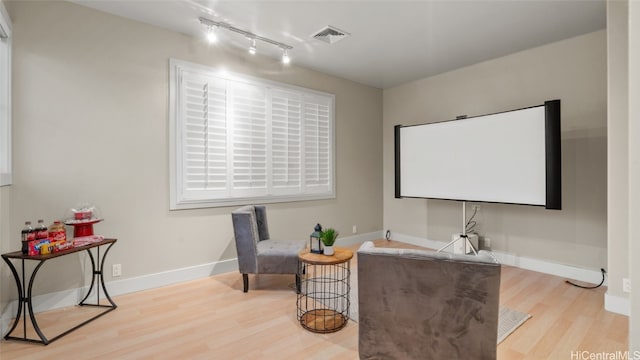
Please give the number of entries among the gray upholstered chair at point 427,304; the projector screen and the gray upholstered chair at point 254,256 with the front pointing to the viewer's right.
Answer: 1

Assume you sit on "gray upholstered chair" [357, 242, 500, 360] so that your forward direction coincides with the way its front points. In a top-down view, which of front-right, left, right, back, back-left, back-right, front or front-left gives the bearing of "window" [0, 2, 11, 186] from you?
left

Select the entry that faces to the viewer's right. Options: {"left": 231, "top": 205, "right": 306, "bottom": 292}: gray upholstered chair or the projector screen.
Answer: the gray upholstered chair

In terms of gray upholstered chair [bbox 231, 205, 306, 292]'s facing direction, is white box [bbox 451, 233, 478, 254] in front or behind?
in front

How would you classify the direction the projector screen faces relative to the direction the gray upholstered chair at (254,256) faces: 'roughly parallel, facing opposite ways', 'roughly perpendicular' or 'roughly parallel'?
roughly parallel, facing opposite ways

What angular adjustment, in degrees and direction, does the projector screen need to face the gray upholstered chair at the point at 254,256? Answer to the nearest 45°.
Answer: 0° — it already faces it

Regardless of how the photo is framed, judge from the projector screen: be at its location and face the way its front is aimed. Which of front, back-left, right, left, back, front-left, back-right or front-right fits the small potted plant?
front

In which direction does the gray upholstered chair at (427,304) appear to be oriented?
away from the camera

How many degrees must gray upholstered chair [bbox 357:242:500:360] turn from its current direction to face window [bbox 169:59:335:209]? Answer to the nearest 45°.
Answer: approximately 45° to its left

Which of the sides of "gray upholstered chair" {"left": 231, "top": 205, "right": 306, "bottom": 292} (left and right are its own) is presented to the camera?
right

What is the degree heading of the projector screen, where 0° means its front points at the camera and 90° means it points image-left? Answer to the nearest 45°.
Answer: approximately 45°

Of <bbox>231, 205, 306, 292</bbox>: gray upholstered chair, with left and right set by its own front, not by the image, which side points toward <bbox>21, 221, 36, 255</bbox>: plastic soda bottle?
back

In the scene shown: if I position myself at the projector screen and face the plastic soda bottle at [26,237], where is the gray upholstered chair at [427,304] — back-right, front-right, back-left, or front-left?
front-left

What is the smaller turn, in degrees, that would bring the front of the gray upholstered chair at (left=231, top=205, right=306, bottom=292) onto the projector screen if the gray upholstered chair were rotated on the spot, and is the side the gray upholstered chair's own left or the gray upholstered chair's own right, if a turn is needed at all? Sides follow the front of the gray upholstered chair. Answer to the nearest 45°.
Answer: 0° — it already faces it

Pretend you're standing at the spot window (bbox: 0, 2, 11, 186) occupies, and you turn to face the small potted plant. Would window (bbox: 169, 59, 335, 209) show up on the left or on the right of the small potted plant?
left

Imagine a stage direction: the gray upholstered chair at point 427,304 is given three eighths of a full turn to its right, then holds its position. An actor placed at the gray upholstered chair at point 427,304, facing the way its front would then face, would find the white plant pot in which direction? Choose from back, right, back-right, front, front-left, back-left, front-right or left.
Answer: back

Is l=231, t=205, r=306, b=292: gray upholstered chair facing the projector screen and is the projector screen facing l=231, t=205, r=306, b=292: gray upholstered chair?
yes

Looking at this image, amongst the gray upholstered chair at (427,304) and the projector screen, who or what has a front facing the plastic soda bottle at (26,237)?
the projector screen
